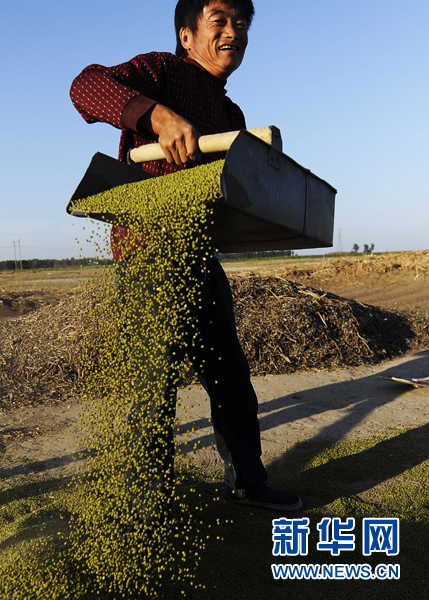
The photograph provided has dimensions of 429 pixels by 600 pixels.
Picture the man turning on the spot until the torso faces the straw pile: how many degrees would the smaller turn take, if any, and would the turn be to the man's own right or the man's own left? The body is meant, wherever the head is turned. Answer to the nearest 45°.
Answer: approximately 135° to the man's own left

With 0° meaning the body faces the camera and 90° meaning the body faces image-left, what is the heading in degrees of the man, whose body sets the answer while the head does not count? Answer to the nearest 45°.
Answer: approximately 315°
